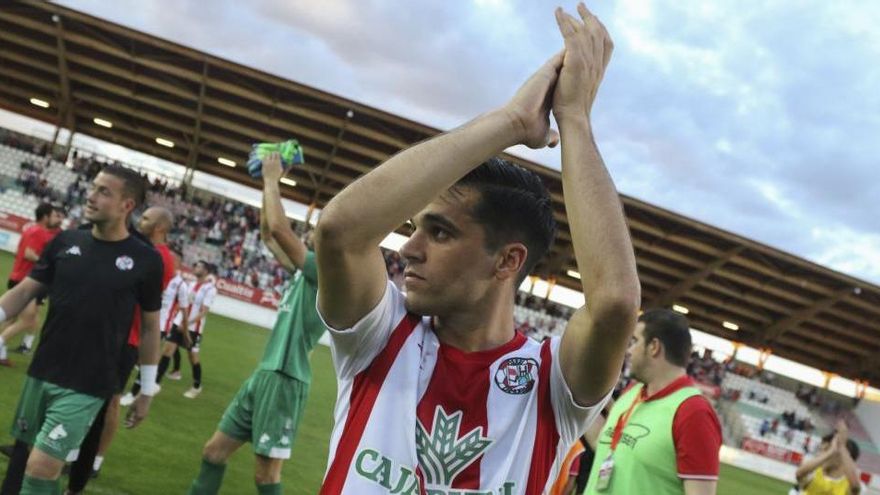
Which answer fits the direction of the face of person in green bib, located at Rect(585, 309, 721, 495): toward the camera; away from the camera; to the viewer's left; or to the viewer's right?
to the viewer's left

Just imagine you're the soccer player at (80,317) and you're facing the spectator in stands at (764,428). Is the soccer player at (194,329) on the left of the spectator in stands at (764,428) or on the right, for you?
left

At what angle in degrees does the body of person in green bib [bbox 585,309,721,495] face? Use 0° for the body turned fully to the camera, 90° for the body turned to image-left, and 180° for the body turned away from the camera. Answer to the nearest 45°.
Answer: approximately 45°

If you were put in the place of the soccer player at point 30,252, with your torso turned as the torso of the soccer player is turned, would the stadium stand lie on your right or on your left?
on your left

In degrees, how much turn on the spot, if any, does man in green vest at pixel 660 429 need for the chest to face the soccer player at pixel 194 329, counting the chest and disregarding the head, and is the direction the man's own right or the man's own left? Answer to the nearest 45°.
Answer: approximately 90° to the man's own right

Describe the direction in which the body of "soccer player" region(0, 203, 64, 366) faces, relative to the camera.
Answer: to the viewer's right

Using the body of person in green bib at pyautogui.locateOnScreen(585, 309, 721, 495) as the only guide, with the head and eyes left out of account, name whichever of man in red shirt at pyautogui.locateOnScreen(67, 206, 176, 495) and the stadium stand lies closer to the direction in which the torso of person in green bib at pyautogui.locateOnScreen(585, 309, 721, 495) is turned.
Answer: the man in red shirt
